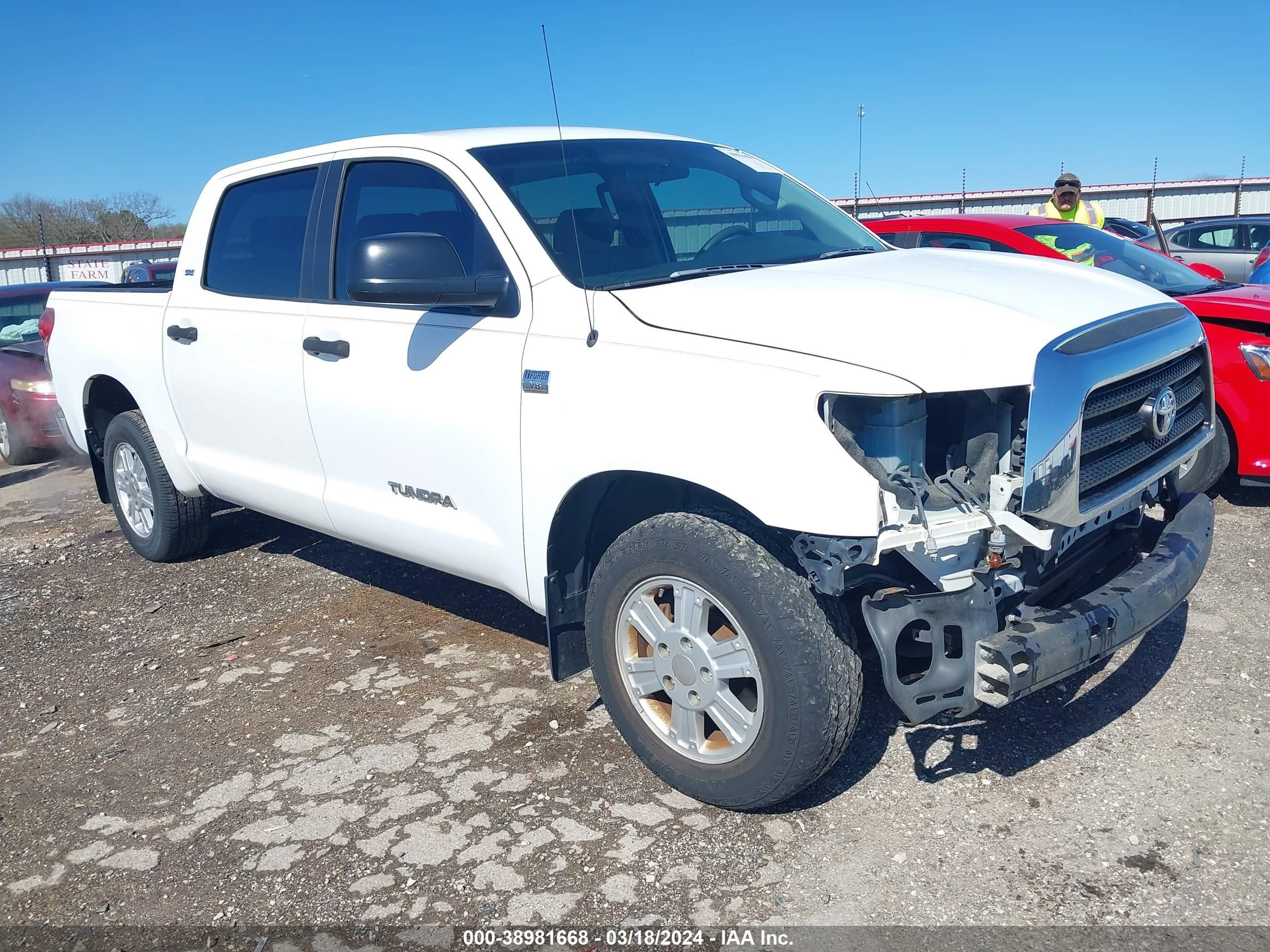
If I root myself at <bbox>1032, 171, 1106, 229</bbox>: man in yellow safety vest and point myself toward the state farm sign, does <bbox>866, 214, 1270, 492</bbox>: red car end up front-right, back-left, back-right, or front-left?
back-left

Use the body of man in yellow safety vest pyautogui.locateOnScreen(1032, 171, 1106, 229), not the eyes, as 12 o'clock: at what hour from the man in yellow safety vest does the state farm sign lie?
The state farm sign is roughly at 4 o'clock from the man in yellow safety vest.

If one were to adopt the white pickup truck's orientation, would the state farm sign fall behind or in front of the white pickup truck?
behind

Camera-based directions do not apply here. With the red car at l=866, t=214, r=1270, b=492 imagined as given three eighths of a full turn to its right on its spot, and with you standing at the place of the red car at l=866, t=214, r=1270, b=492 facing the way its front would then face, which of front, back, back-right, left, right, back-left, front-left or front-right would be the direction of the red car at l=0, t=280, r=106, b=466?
front

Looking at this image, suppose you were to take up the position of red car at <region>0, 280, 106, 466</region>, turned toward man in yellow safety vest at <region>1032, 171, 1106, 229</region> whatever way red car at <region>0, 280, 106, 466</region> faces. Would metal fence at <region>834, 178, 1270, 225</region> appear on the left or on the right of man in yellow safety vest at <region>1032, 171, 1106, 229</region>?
left

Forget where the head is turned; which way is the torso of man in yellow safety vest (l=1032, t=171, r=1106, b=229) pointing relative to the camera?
toward the camera

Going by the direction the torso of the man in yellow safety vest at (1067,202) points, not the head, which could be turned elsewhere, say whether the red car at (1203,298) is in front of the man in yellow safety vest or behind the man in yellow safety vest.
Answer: in front

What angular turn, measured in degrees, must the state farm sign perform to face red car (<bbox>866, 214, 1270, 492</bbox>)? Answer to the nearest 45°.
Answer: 0° — it already faces it

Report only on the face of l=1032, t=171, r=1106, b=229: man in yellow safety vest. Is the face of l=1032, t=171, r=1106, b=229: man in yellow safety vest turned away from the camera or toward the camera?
toward the camera

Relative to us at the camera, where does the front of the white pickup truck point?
facing the viewer and to the right of the viewer

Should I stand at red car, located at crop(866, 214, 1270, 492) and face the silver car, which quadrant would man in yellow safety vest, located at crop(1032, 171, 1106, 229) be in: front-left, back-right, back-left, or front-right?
front-left

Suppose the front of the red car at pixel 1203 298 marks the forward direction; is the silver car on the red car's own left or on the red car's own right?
on the red car's own left

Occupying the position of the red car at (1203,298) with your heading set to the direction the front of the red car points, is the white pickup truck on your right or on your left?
on your right

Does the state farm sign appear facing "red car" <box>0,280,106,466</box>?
yes

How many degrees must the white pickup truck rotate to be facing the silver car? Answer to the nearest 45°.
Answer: approximately 90° to its left

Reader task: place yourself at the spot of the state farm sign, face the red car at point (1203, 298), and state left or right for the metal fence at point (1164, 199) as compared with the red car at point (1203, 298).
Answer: left

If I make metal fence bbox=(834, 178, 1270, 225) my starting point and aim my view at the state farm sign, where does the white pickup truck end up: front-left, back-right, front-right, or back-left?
front-left

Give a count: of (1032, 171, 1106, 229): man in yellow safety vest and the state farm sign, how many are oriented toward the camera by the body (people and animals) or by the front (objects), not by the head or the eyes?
2

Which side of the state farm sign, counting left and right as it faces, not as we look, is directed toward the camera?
front

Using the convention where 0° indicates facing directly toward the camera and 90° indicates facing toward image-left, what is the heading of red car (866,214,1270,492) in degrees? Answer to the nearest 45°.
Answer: approximately 315°
